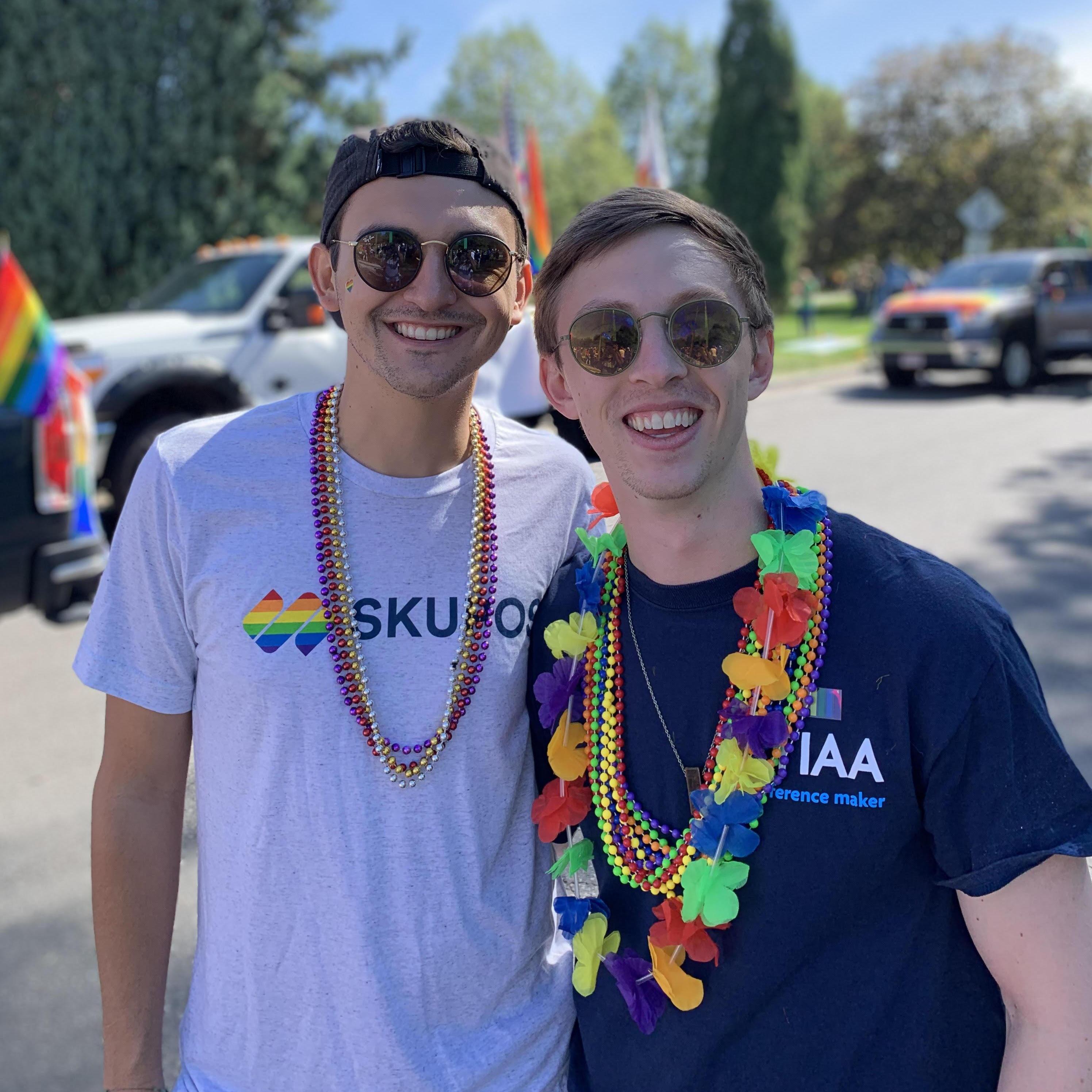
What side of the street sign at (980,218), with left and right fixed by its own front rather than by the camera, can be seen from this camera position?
back

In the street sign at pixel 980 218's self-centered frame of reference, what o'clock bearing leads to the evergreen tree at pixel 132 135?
The evergreen tree is roughly at 8 o'clock from the street sign.

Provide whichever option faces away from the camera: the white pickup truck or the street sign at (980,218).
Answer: the street sign

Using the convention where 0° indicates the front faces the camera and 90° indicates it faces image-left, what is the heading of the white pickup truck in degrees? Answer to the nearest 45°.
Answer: approximately 45°

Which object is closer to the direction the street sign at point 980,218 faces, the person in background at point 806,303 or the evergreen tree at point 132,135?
the person in background

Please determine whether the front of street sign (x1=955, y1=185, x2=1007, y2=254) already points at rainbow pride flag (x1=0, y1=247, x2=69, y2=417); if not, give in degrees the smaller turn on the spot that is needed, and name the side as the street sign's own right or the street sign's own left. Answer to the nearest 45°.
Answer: approximately 180°

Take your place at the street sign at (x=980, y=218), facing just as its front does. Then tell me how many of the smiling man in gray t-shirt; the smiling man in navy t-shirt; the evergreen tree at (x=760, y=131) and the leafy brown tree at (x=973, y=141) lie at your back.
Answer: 2

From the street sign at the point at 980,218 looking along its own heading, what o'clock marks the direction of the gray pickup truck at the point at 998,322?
The gray pickup truck is roughly at 6 o'clock from the street sign.

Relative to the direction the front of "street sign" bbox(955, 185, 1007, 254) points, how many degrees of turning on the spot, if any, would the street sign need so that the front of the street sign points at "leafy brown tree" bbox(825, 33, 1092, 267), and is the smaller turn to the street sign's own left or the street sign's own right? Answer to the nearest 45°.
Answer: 0° — it already faces it

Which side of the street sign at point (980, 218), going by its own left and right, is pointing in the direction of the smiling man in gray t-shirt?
back

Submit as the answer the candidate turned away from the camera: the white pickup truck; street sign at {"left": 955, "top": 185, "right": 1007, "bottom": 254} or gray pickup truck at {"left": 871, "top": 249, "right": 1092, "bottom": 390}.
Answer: the street sign

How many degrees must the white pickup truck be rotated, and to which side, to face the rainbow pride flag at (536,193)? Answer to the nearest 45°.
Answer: approximately 180°

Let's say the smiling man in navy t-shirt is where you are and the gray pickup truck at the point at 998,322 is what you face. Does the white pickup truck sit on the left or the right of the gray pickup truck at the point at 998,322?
left

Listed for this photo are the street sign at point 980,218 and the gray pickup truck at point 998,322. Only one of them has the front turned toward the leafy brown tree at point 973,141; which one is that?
the street sign
